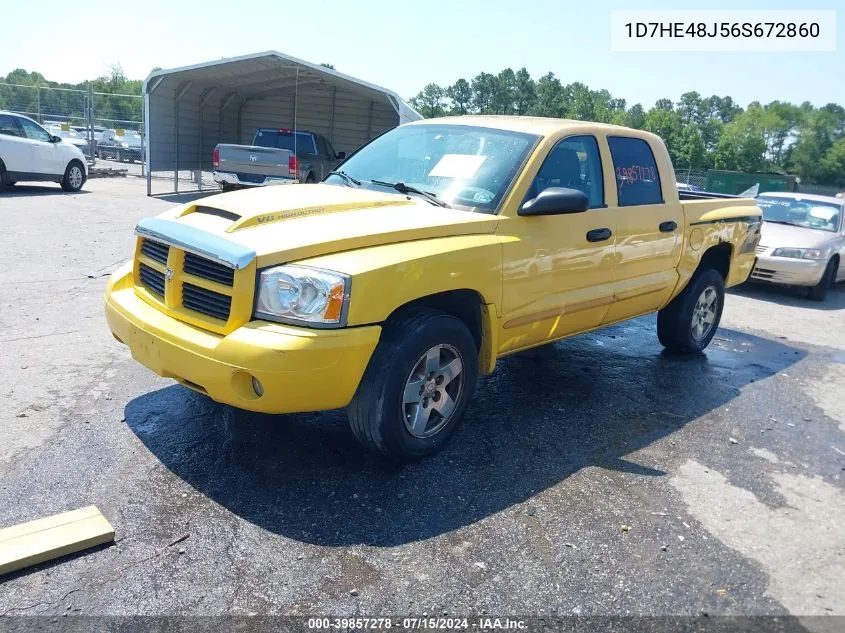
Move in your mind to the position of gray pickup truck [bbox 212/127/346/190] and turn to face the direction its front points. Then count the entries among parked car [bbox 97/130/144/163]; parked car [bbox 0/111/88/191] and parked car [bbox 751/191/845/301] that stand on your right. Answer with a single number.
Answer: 1

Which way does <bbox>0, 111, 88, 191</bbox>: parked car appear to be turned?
to the viewer's right

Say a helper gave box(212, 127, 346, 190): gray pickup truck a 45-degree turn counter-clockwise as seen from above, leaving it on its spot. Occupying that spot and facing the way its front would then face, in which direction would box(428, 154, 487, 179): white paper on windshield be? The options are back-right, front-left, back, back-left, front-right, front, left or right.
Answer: back

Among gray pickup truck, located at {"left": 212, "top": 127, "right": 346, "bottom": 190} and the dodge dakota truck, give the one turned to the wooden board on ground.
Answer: the dodge dakota truck

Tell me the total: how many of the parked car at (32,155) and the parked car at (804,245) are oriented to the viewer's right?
1

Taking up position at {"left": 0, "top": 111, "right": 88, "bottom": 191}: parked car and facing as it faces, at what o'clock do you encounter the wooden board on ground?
The wooden board on ground is roughly at 3 o'clock from the parked car.

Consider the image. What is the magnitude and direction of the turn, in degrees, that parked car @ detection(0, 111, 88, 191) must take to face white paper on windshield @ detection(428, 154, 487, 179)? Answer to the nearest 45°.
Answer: approximately 90° to its right

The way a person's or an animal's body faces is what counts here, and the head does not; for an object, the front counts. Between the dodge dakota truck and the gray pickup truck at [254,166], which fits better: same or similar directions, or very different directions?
very different directions

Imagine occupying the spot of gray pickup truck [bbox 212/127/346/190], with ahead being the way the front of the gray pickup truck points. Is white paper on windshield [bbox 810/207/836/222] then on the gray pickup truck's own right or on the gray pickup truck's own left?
on the gray pickup truck's own right

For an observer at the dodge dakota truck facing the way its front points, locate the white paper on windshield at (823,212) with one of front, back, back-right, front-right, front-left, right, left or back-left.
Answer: back

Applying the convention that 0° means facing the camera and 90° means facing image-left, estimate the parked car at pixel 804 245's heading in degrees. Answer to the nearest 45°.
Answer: approximately 45°

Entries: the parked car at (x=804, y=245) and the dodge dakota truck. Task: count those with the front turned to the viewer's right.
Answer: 0

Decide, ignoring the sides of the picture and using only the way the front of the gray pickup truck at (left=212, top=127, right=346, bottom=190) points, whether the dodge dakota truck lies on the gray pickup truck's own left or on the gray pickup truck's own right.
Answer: on the gray pickup truck's own right

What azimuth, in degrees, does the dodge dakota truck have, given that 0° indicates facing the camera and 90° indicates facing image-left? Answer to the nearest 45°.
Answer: approximately 45°

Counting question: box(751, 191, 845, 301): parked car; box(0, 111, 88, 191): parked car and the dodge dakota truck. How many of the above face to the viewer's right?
1
